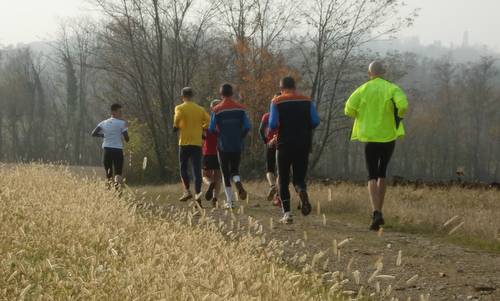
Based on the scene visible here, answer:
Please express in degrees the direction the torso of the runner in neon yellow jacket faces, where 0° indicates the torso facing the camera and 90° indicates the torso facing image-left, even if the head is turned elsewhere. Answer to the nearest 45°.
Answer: approximately 180°

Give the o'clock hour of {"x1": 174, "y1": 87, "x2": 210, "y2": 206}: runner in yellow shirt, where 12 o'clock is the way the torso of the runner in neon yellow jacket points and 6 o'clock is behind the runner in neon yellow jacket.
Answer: The runner in yellow shirt is roughly at 10 o'clock from the runner in neon yellow jacket.
